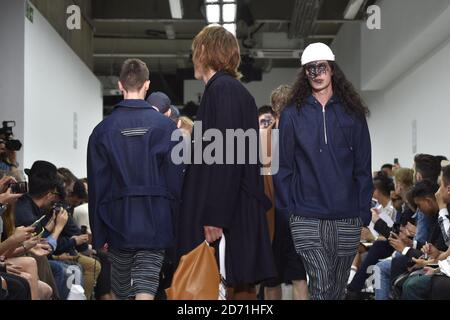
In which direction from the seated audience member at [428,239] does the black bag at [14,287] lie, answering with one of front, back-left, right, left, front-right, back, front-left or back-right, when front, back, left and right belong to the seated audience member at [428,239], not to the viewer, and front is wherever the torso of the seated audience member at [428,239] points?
front-left

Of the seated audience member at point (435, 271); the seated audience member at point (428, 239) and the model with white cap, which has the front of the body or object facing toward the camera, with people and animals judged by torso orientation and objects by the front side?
the model with white cap

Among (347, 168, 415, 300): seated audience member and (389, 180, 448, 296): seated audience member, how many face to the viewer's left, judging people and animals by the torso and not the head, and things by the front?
2

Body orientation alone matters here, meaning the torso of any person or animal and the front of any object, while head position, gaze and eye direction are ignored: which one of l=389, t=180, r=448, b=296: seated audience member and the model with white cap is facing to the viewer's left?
the seated audience member

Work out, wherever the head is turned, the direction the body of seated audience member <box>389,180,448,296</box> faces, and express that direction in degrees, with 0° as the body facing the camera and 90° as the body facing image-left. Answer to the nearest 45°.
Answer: approximately 90°

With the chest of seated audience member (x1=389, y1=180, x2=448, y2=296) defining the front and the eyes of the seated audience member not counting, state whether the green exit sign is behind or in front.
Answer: in front

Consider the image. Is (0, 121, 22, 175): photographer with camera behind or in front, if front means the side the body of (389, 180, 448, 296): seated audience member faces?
in front

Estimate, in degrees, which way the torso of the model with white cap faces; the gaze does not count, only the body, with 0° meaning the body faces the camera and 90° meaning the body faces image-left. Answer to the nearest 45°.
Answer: approximately 0°

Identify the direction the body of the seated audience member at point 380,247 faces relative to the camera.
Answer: to the viewer's left

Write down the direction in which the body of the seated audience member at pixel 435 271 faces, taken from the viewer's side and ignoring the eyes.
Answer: to the viewer's left

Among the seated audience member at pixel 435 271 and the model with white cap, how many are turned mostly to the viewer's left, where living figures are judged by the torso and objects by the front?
1
